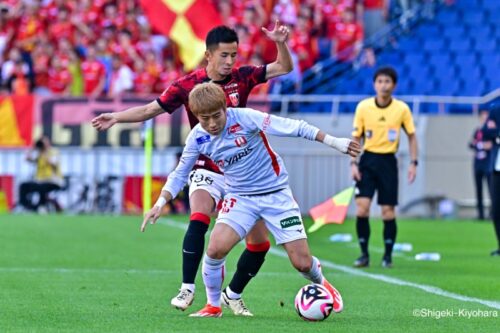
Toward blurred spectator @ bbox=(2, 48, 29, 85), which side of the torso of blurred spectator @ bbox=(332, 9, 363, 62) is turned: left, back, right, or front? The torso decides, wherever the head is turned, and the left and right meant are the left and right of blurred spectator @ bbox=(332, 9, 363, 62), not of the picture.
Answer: right

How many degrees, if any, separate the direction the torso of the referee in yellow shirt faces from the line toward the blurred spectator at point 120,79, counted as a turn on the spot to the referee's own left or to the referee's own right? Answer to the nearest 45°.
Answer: approximately 135° to the referee's own right

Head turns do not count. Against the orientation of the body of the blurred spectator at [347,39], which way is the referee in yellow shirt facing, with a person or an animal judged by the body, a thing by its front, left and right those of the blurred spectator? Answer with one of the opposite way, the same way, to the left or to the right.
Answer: the same way

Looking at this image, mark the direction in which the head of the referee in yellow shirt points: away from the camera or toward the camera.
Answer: toward the camera

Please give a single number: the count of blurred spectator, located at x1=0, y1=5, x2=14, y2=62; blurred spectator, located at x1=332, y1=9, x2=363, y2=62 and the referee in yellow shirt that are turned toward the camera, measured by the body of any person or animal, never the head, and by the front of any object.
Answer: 3

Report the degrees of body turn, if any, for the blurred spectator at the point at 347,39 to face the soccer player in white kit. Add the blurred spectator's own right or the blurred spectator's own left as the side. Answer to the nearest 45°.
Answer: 0° — they already face them

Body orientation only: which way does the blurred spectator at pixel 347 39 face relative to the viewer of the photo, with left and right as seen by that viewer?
facing the viewer

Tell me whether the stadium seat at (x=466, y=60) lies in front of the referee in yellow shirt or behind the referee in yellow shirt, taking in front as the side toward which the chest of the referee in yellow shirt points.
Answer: behind

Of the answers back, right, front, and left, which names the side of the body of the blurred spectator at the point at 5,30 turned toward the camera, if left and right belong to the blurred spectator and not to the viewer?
front

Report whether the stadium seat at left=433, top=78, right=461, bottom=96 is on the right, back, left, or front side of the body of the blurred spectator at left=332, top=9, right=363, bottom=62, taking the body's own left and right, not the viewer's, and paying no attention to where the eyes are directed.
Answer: left

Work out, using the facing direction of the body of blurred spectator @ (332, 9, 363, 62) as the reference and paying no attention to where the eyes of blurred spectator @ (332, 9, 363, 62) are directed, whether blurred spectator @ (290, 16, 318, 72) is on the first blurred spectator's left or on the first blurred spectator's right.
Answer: on the first blurred spectator's right

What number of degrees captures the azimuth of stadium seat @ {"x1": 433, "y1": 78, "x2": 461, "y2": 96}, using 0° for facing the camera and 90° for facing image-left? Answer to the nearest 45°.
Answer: approximately 45°

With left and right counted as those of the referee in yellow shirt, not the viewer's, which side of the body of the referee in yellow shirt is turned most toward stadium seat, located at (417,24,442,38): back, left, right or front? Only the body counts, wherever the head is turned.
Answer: back
